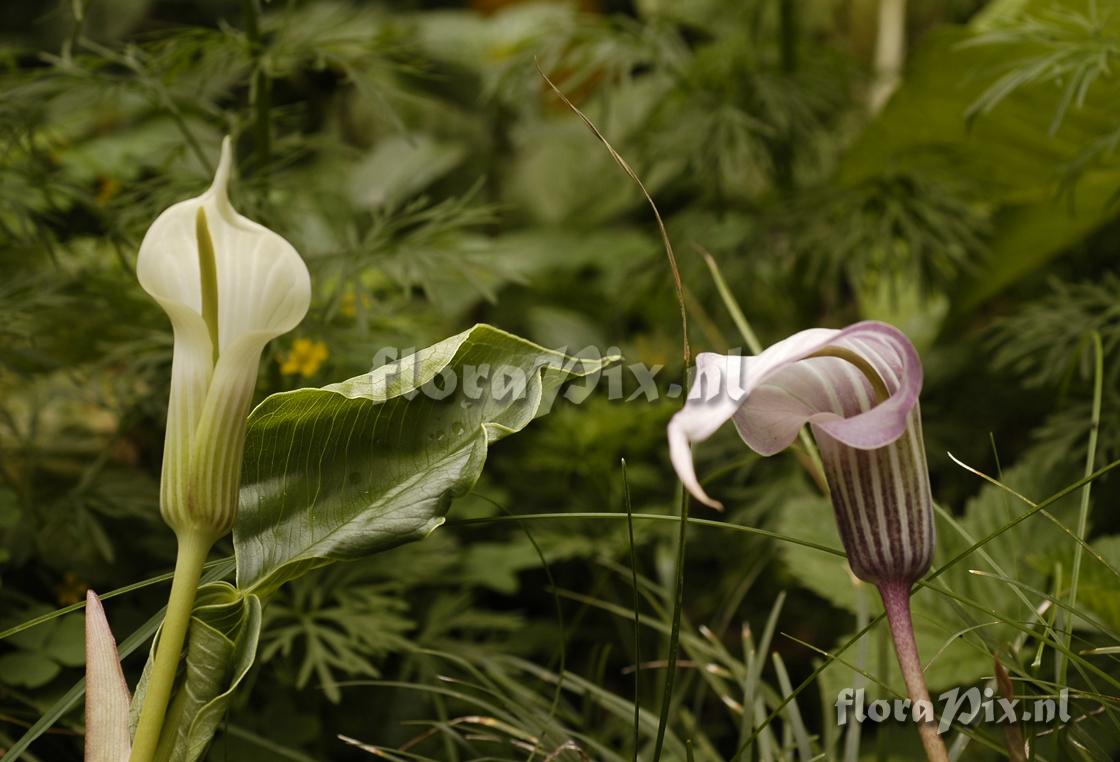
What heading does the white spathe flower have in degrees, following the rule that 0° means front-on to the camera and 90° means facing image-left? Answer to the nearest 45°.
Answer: approximately 0°
